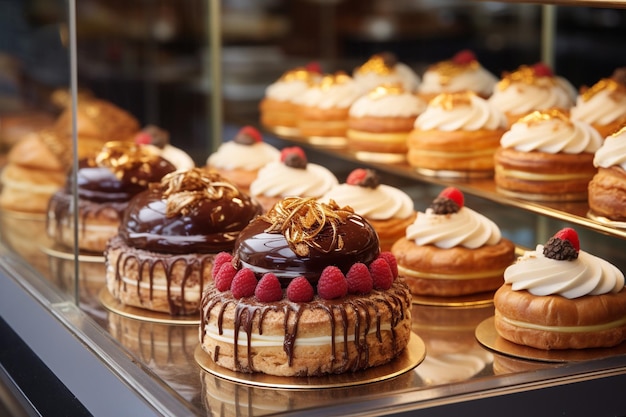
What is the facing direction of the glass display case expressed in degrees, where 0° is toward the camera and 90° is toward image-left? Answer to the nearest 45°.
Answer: approximately 45°
